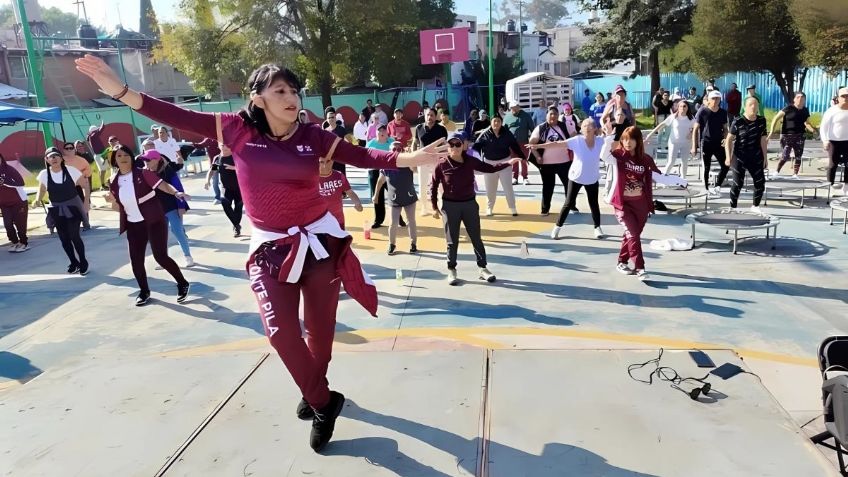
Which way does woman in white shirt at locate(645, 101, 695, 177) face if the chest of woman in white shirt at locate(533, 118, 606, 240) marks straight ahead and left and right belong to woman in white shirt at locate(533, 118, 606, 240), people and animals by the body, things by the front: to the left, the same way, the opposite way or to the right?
the same way

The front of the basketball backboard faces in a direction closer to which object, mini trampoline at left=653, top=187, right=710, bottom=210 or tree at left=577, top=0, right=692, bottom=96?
the mini trampoline

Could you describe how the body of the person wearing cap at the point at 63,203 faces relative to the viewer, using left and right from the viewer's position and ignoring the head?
facing the viewer

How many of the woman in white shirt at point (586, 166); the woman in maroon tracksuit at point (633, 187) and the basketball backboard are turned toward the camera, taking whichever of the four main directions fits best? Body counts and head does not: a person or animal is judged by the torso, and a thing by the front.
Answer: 3

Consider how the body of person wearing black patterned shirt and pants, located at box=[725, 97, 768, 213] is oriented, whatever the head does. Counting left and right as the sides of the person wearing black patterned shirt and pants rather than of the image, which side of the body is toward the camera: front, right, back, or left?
front

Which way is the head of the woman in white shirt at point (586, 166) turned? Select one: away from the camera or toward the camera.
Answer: toward the camera

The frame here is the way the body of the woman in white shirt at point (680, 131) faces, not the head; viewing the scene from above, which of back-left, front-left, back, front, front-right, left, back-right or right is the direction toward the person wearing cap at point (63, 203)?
front-right

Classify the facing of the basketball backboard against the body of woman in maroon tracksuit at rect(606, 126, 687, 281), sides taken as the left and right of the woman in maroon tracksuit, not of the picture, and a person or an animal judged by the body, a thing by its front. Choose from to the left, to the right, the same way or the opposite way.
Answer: the same way

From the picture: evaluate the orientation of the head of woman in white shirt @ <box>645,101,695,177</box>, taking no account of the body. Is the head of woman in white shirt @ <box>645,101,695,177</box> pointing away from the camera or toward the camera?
toward the camera

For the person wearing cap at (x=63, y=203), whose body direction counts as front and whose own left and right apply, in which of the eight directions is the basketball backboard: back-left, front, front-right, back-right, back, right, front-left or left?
back-left

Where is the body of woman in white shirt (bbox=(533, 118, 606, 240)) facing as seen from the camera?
toward the camera

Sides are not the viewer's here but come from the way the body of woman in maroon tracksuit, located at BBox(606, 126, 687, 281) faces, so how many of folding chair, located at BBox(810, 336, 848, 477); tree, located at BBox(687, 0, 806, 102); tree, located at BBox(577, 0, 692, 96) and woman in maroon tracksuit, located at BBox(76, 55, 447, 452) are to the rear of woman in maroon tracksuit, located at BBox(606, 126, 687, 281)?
2

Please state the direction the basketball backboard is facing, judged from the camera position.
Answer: facing the viewer

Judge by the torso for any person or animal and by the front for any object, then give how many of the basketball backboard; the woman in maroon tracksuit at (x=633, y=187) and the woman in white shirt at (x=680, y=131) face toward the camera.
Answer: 3

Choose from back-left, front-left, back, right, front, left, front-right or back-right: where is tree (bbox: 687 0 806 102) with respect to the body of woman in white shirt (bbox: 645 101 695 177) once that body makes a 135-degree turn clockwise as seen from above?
front-right

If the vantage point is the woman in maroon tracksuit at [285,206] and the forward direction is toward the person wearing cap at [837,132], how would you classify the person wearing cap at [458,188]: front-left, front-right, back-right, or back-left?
front-left

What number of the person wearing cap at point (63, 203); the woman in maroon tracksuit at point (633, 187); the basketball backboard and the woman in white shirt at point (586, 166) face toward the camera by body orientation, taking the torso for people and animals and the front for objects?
4

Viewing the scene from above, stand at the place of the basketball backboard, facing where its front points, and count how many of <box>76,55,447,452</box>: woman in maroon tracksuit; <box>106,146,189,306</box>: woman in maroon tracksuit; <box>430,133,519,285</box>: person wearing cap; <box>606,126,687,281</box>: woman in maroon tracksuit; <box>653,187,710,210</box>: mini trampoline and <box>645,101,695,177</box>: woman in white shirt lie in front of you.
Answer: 6
